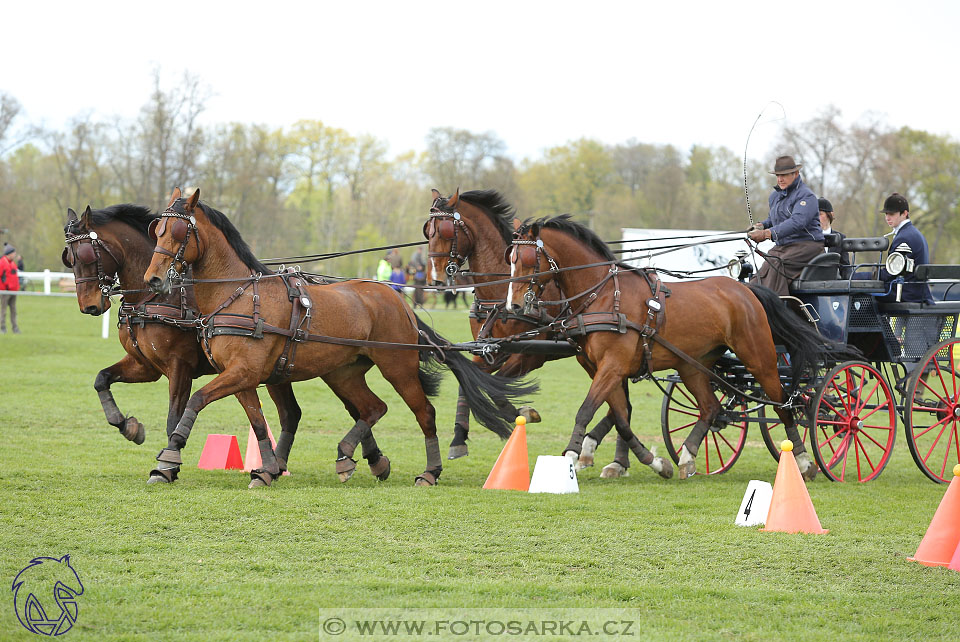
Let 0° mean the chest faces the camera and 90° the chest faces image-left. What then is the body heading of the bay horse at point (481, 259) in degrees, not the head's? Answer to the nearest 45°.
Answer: approximately 90°

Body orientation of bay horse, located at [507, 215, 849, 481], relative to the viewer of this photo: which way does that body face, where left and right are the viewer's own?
facing to the left of the viewer

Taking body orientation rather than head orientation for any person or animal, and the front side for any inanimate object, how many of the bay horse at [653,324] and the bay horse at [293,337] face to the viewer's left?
2

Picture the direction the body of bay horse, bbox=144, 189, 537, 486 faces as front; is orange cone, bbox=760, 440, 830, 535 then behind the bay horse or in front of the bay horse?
behind

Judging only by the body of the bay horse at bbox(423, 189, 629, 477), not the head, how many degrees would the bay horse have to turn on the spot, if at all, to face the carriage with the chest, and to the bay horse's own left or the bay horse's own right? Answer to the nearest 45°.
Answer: approximately 180°

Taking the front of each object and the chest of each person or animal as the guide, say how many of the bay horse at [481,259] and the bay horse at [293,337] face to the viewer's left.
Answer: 2

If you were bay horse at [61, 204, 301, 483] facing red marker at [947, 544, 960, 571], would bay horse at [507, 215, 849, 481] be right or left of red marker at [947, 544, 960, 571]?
left

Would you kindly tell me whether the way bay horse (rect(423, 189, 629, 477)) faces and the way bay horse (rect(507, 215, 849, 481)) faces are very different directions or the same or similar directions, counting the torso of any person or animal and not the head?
same or similar directions

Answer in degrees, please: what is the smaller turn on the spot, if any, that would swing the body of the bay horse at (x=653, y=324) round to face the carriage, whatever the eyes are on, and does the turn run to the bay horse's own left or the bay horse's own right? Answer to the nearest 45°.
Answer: approximately 135° to the bay horse's own right

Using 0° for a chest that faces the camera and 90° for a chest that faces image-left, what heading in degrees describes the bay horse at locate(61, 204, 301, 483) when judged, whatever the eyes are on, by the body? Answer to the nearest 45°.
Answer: approximately 45°

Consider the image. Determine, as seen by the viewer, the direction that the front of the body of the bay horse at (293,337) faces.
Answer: to the viewer's left

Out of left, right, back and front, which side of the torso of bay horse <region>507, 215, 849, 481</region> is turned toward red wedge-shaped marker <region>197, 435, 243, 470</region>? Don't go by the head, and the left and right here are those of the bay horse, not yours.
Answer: front

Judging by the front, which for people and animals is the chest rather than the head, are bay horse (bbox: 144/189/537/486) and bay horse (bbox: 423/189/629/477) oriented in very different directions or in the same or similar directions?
same or similar directions
